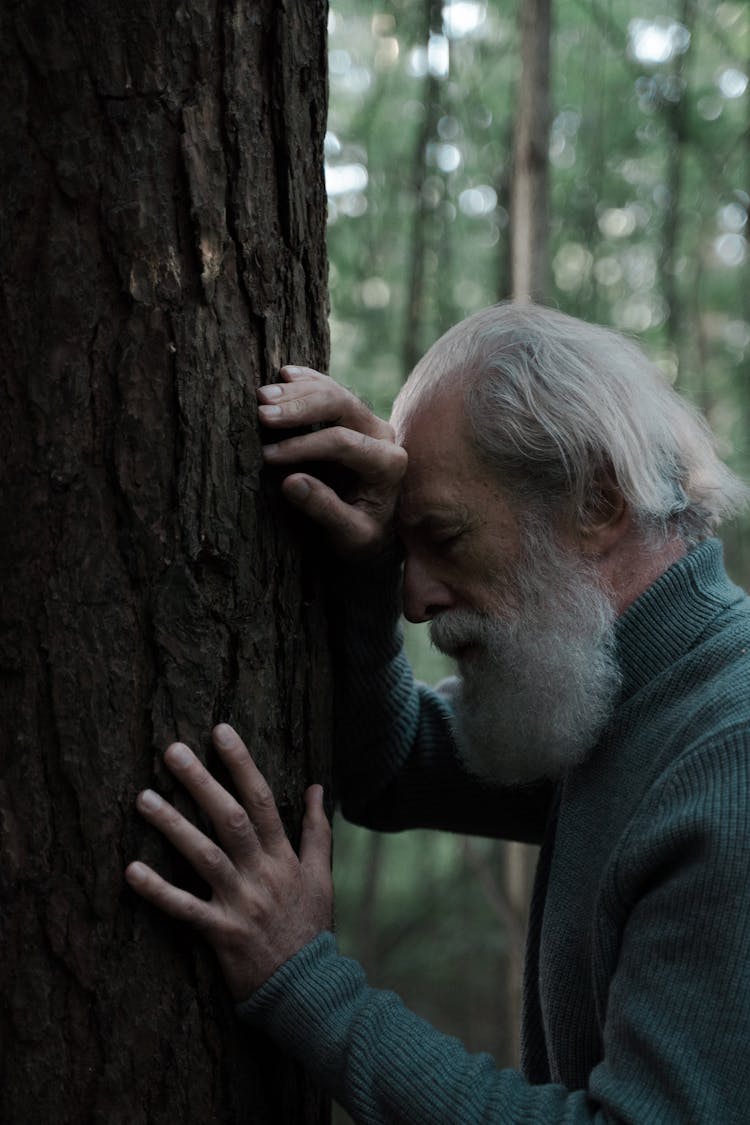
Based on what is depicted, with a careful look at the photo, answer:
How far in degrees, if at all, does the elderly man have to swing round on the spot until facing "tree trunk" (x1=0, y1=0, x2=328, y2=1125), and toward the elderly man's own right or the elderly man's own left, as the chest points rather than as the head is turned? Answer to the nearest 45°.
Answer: approximately 45° to the elderly man's own left

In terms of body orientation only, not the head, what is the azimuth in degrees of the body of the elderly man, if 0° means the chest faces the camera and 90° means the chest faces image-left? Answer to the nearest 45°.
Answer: approximately 90°

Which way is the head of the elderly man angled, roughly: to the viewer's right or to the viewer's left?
to the viewer's left

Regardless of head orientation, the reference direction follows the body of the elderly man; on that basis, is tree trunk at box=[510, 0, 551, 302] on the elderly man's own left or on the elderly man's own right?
on the elderly man's own right
